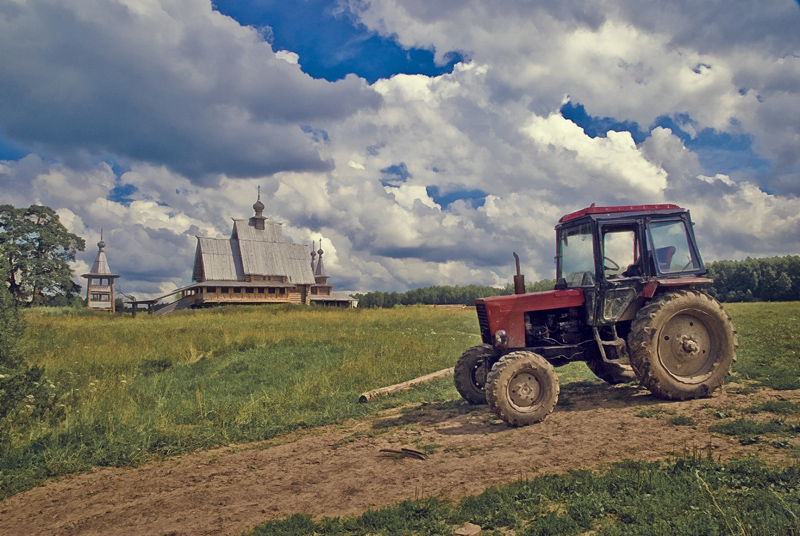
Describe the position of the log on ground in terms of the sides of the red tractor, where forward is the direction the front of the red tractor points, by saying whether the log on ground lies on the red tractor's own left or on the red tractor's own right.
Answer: on the red tractor's own right

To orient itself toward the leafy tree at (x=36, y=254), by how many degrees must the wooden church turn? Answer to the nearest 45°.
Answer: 0° — it already faces it

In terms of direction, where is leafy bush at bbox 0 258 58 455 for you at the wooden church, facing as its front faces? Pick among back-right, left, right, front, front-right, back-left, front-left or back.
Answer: left

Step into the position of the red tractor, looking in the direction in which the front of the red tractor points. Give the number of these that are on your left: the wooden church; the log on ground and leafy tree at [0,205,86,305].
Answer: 0

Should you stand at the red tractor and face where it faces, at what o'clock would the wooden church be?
The wooden church is roughly at 3 o'clock from the red tractor.

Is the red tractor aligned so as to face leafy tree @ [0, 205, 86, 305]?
no

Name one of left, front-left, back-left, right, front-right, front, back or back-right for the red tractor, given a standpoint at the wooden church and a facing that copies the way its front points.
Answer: left

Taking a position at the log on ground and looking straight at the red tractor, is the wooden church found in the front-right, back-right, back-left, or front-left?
back-left

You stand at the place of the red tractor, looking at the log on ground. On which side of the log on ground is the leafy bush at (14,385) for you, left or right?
left

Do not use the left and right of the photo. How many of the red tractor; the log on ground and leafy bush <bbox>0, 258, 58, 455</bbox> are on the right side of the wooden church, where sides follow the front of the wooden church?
0

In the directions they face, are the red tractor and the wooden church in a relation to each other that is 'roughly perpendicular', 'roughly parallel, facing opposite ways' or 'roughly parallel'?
roughly parallel

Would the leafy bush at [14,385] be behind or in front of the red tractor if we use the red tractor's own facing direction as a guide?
in front

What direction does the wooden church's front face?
to the viewer's left

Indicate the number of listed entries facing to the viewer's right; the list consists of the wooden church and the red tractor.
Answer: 0

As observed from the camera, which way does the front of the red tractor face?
facing the viewer and to the left of the viewer
